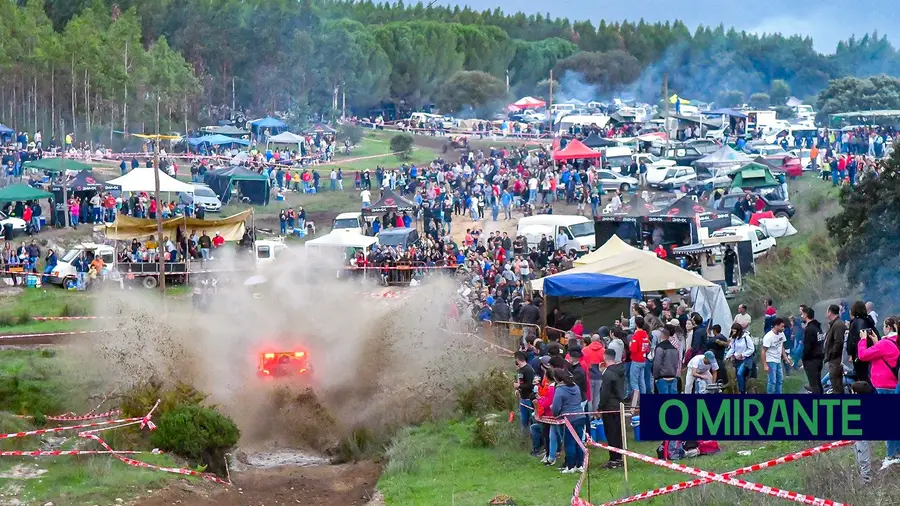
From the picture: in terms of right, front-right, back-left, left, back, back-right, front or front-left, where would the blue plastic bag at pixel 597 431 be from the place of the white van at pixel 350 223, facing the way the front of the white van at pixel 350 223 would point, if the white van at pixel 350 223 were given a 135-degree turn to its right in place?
back

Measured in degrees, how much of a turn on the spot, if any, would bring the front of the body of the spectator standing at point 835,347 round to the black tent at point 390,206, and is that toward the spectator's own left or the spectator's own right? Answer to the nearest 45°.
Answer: approximately 45° to the spectator's own right

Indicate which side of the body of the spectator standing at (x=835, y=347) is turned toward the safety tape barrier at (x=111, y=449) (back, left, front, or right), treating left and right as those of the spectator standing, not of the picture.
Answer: front

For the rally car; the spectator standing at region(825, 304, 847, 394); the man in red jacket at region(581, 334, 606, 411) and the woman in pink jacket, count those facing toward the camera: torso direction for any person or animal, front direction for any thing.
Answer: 1

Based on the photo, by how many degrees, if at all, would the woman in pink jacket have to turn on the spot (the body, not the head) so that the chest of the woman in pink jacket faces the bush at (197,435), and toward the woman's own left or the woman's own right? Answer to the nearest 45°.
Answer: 0° — they already face it

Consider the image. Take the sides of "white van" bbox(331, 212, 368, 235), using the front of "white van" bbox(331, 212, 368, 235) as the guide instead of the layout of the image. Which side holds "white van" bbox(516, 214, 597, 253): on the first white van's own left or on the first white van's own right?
on the first white van's own left

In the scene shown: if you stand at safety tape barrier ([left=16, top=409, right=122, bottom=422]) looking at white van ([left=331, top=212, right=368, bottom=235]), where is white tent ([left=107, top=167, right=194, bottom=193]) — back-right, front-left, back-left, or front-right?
front-left

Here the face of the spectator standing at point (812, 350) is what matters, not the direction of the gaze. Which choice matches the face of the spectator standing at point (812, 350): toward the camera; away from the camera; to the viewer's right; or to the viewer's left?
to the viewer's left

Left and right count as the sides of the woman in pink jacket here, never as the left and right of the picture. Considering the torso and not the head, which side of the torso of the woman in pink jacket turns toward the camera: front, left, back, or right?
left

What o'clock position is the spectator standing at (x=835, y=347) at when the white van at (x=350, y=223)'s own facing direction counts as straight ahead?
The spectator standing is roughly at 12 o'clock from the white van.
